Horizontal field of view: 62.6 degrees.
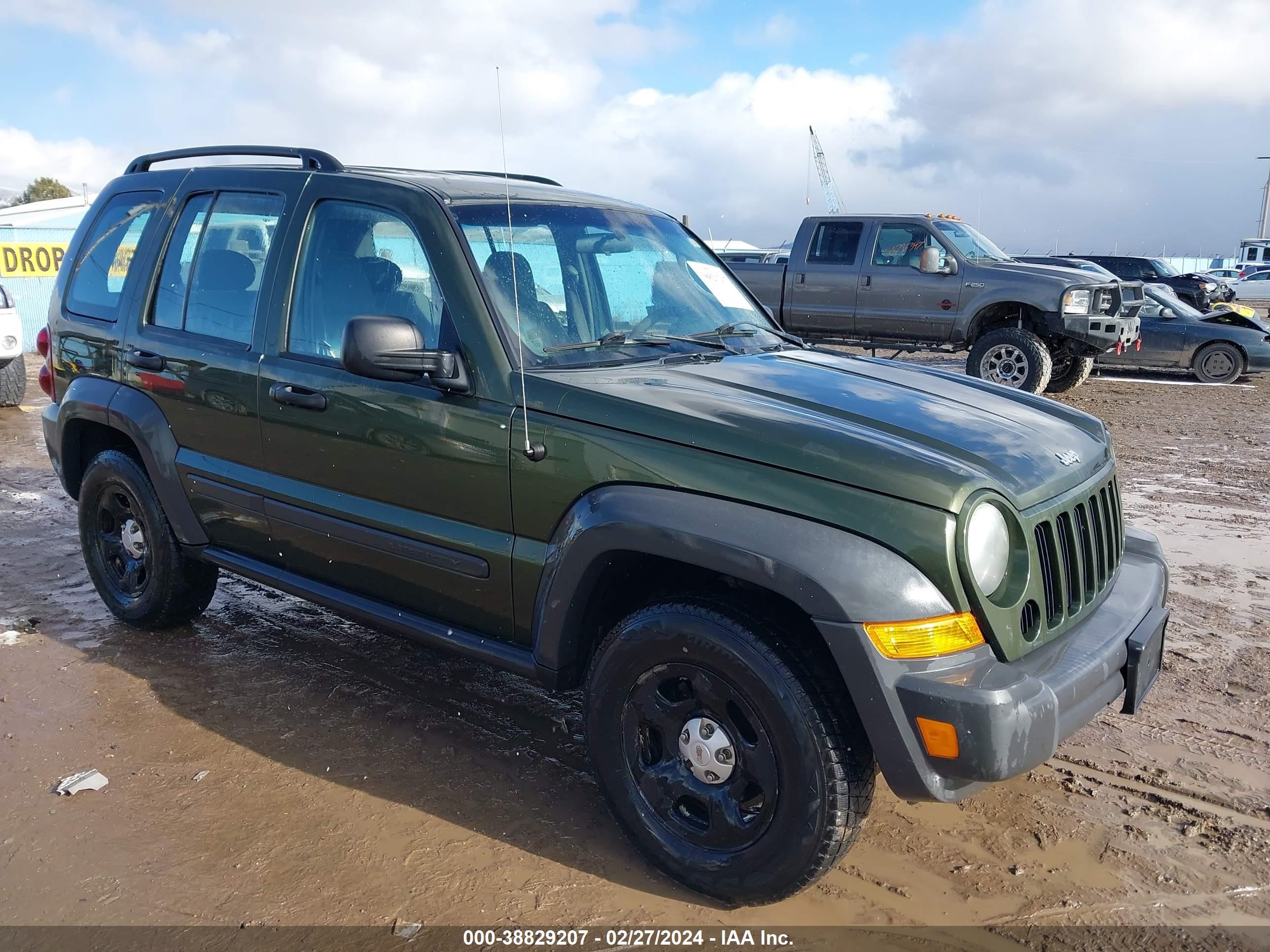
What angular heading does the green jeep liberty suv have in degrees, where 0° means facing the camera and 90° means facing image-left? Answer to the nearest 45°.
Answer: approximately 315°

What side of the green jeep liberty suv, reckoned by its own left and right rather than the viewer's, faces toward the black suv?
left

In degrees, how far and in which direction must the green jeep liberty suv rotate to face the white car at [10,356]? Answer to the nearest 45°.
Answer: approximately 180°

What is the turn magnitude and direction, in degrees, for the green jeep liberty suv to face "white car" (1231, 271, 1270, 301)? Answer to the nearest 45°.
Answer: approximately 90° to its left
